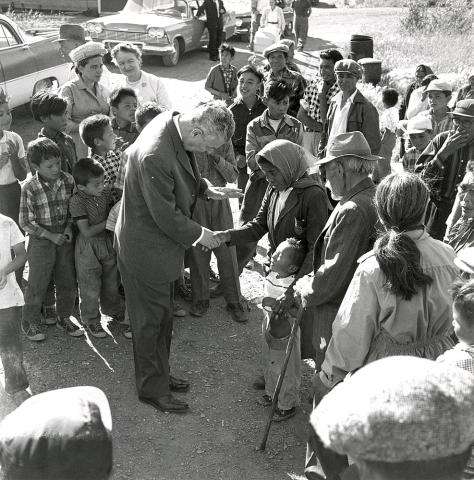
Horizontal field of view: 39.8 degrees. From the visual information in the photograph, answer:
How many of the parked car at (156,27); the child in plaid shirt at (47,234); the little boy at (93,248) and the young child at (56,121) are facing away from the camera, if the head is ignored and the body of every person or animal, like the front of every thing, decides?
0

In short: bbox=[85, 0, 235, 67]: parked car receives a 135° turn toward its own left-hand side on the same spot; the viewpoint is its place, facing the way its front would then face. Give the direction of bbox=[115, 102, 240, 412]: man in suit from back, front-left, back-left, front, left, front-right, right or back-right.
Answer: right

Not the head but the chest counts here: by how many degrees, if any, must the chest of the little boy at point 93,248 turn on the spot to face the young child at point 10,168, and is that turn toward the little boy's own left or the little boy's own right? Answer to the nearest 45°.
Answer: approximately 180°

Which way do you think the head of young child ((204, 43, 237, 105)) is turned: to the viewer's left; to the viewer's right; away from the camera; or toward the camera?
toward the camera

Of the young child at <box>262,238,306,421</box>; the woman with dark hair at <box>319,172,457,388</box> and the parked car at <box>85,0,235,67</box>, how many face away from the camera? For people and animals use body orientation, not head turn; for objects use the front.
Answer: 1

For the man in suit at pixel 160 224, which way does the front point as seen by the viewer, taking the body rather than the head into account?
to the viewer's right

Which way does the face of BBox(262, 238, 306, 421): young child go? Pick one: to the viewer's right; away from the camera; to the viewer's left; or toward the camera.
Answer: to the viewer's left

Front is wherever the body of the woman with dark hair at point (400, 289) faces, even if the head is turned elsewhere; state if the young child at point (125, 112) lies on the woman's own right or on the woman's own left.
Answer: on the woman's own left

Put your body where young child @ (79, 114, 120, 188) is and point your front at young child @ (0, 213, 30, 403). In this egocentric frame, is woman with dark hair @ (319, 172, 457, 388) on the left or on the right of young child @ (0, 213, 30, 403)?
left

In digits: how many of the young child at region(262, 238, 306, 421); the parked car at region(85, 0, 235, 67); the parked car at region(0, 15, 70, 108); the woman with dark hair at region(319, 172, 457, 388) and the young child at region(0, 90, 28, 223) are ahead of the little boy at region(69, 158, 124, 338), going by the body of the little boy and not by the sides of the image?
2

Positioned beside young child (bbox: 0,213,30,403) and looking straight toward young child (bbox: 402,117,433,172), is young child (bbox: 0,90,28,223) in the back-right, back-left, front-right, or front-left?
front-left

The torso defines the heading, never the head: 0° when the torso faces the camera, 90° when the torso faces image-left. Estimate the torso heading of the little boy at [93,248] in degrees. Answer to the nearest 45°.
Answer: approximately 315°

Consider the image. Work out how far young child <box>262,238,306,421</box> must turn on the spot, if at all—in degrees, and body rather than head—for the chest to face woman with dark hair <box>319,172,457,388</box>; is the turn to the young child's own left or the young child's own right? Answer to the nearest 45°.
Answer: approximately 90° to the young child's own left

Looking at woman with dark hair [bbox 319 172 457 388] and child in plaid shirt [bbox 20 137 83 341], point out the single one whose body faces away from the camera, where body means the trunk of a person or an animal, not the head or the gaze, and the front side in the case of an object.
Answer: the woman with dark hair

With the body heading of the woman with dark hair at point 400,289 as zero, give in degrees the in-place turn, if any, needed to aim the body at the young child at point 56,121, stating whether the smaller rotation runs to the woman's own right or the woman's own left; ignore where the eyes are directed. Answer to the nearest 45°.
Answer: approximately 45° to the woman's own left

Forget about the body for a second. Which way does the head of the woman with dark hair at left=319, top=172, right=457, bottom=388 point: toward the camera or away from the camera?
away from the camera

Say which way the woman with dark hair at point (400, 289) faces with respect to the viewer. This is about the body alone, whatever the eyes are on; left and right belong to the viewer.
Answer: facing away from the viewer

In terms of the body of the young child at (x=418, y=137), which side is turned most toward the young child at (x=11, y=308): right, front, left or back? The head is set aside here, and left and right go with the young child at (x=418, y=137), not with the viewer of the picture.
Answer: front

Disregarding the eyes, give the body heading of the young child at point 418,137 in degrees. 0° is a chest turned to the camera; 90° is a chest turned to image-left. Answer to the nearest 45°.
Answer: approximately 45°
